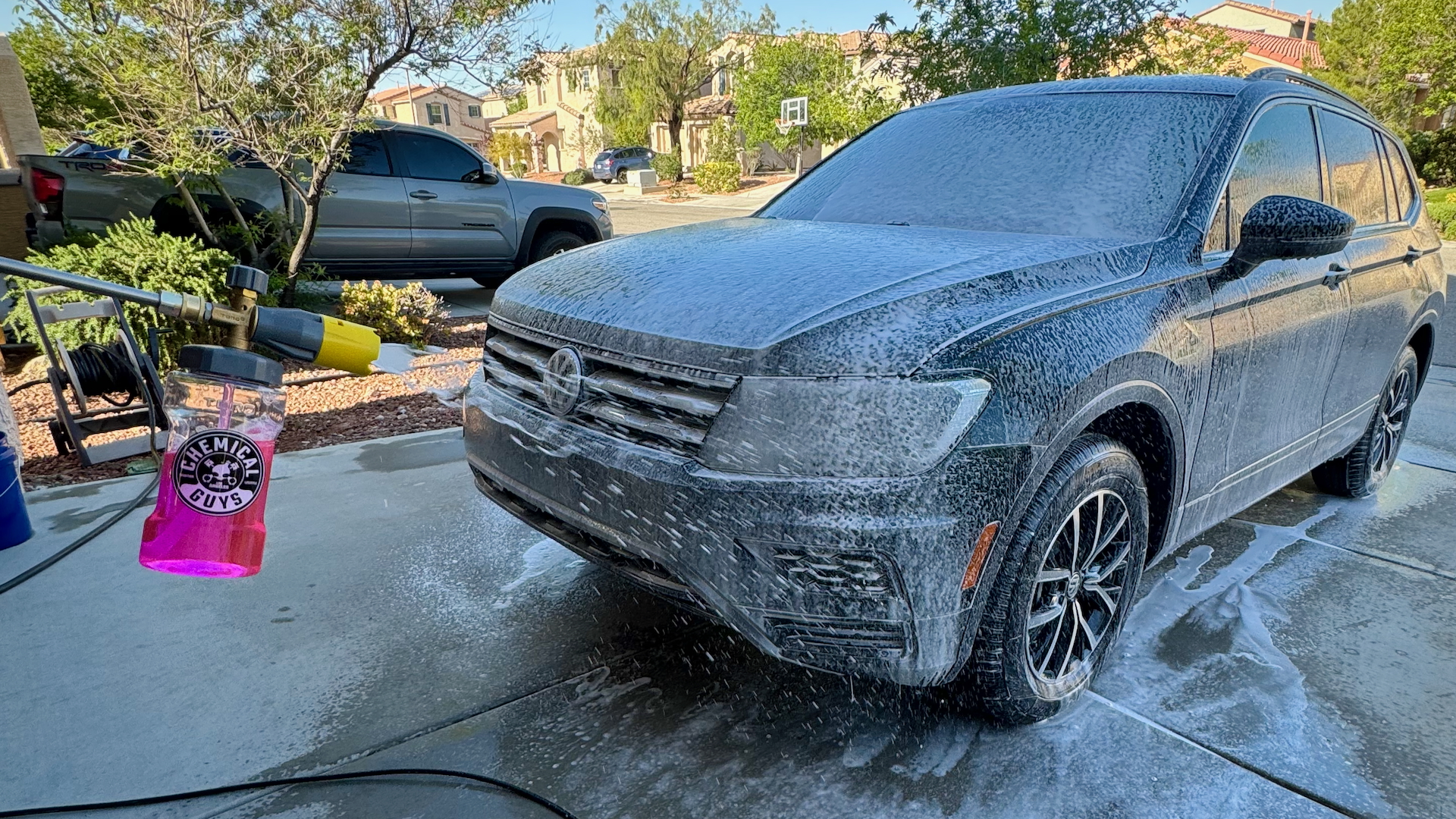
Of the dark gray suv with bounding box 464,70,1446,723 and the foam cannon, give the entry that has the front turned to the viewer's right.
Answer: the foam cannon

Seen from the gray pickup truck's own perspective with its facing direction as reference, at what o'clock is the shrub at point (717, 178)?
The shrub is roughly at 10 o'clock from the gray pickup truck.

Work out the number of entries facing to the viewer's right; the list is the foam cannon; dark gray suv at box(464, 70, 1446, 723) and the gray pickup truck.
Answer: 2

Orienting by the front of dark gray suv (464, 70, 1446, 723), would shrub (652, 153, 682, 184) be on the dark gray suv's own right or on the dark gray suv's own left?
on the dark gray suv's own right

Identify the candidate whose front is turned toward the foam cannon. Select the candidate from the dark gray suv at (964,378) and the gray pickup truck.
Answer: the dark gray suv

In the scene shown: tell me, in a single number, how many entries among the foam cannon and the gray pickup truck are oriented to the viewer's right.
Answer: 2

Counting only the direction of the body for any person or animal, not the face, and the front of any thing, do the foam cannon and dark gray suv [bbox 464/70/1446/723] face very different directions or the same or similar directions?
very different directions

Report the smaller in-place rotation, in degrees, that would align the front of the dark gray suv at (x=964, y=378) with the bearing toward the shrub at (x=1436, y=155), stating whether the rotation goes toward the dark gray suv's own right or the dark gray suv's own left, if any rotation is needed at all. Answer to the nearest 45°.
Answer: approximately 180°

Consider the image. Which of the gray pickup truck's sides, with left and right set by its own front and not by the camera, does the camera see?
right

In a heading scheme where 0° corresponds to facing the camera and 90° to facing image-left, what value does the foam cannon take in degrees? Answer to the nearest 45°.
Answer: approximately 270°

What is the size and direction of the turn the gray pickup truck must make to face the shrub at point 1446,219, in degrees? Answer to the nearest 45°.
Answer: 0° — it already faces it

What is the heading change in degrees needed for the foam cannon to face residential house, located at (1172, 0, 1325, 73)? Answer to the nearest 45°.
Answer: approximately 45° to its left

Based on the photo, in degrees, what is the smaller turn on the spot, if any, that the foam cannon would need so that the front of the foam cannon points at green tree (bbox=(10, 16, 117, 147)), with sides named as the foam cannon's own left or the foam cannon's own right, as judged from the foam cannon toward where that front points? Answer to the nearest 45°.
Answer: approximately 90° to the foam cannon's own left
